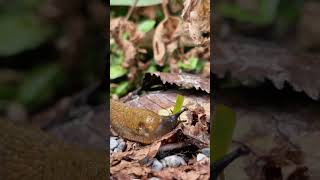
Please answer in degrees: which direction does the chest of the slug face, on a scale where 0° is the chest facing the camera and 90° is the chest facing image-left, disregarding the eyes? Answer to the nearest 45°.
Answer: approximately 270°
